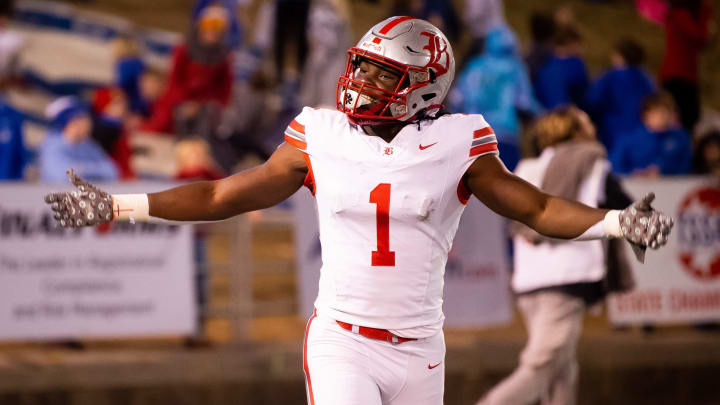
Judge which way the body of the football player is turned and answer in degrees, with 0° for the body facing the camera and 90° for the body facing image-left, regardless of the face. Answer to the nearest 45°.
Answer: approximately 0°

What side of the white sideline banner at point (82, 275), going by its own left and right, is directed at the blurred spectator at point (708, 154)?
left

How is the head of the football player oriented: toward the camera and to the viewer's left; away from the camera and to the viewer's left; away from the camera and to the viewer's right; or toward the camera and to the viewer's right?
toward the camera and to the viewer's left

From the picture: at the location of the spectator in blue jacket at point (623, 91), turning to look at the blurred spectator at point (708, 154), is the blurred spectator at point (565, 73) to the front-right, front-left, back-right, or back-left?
back-right
